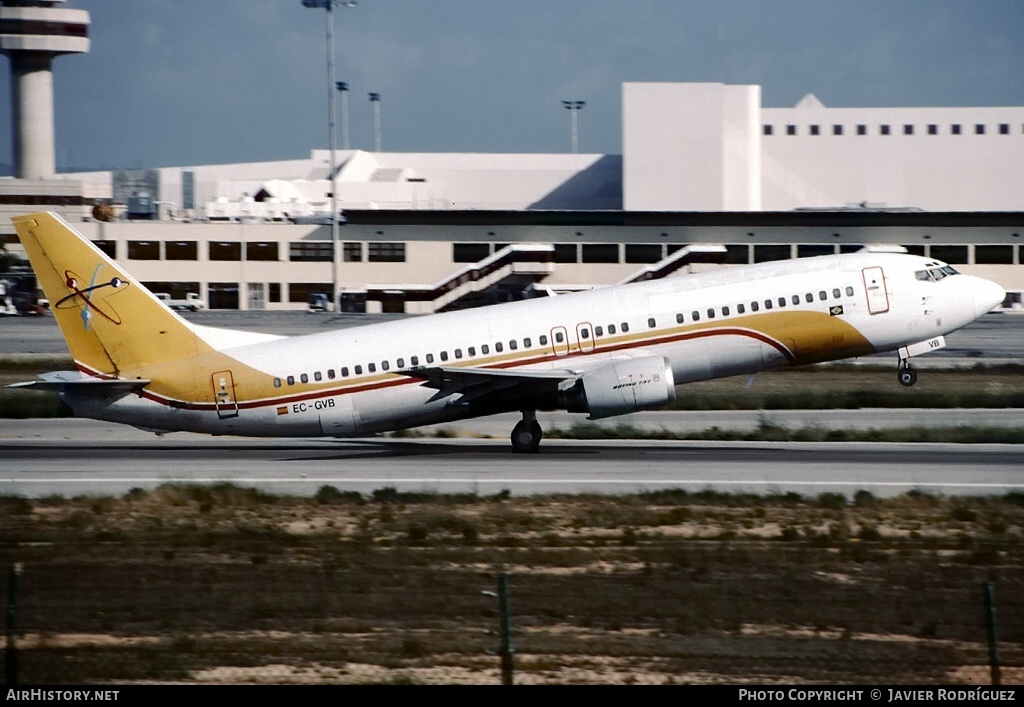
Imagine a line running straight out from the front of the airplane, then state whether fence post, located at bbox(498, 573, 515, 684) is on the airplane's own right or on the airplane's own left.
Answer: on the airplane's own right

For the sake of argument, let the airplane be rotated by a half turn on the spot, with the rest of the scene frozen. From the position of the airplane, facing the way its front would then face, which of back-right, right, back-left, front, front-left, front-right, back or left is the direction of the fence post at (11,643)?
left

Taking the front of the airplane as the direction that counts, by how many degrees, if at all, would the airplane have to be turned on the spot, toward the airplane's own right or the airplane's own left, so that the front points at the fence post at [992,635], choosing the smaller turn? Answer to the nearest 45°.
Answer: approximately 90° to the airplane's own right

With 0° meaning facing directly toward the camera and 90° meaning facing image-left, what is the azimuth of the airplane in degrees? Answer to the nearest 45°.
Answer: approximately 270°
